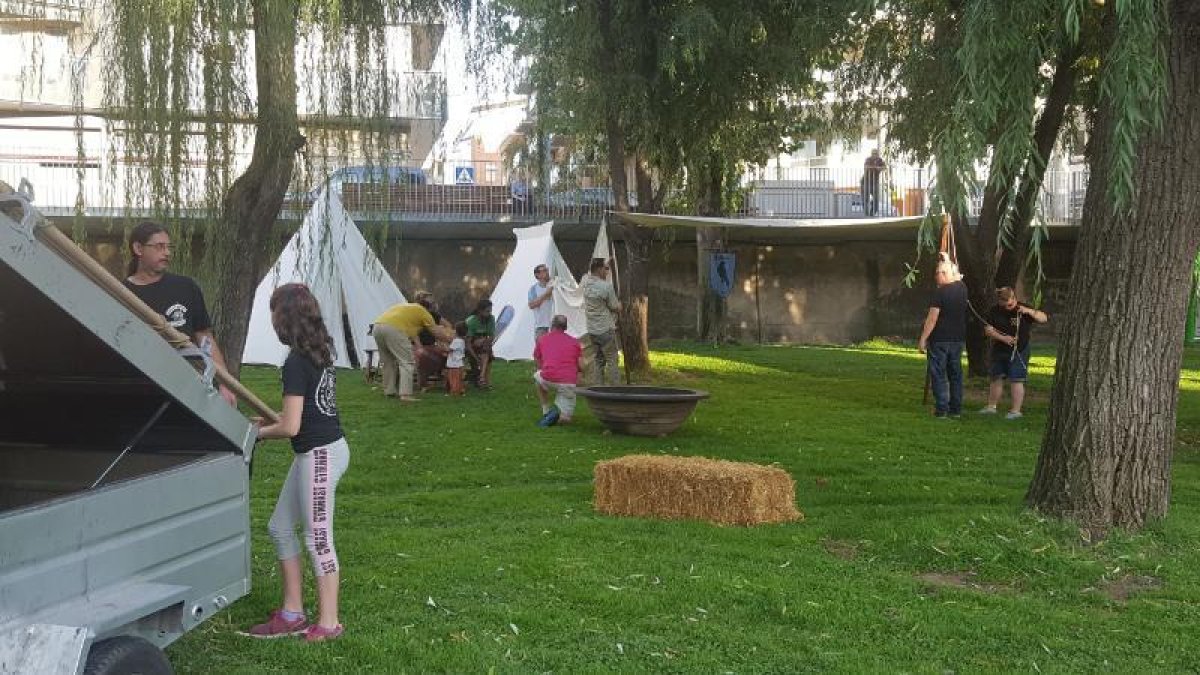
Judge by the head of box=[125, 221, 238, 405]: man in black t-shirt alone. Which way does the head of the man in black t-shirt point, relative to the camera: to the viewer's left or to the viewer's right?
to the viewer's right

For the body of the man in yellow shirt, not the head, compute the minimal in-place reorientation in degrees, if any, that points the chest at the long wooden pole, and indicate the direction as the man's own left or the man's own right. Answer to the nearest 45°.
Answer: approximately 135° to the man's own right

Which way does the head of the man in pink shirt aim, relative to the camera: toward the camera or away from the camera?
away from the camera

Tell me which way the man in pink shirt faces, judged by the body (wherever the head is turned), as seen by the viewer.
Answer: away from the camera

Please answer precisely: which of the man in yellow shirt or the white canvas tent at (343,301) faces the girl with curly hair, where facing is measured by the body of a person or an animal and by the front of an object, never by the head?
the white canvas tent

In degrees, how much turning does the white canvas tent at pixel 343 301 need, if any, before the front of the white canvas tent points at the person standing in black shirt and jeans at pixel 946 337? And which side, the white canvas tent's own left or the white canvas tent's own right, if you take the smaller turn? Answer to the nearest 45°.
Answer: approximately 45° to the white canvas tent's own left

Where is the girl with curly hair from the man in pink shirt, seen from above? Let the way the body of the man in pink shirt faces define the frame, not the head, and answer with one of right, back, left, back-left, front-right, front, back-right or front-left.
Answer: back

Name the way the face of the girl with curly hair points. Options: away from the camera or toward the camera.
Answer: away from the camera

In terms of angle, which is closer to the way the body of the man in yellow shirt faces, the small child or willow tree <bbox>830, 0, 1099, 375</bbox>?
the small child

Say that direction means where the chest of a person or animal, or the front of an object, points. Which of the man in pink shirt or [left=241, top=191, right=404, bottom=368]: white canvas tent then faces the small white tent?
the man in pink shirt

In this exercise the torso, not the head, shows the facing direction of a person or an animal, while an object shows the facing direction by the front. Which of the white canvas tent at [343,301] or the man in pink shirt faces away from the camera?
the man in pink shirt

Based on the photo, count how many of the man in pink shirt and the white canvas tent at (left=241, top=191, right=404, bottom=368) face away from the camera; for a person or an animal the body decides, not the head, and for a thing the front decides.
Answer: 1
